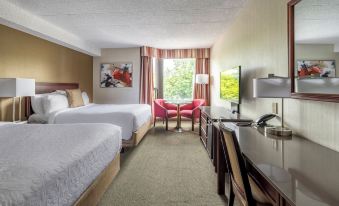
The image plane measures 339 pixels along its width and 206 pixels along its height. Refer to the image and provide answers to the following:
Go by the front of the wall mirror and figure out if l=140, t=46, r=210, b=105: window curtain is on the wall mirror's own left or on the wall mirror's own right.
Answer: on the wall mirror's own right

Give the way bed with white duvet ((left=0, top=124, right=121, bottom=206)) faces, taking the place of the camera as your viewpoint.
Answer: facing the viewer and to the right of the viewer

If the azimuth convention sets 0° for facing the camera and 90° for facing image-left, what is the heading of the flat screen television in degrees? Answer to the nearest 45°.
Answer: approximately 45°

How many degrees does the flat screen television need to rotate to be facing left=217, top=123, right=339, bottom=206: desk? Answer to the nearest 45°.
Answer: approximately 45° to its left

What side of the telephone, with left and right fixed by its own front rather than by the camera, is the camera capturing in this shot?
left

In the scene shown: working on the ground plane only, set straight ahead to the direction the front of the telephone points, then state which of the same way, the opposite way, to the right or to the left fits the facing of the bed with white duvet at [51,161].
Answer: the opposite way

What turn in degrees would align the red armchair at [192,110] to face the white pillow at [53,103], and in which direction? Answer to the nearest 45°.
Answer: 0° — it already faces it
